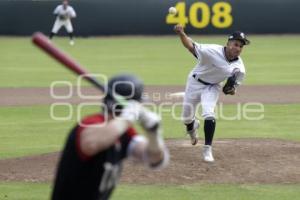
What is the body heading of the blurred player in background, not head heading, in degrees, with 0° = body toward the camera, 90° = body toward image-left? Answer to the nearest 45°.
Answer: approximately 0°
